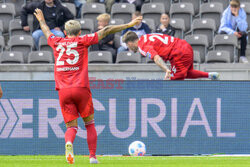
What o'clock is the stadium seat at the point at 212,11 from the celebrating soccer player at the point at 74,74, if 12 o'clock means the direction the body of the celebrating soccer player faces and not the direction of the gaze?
The stadium seat is roughly at 1 o'clock from the celebrating soccer player.

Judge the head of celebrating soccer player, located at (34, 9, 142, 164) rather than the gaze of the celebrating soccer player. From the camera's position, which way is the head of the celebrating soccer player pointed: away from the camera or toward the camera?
away from the camera

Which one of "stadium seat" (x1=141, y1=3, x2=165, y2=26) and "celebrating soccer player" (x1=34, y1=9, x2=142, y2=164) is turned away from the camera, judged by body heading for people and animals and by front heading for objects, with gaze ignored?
the celebrating soccer player

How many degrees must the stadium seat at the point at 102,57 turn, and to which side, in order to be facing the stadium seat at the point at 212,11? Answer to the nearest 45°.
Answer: approximately 135° to its left

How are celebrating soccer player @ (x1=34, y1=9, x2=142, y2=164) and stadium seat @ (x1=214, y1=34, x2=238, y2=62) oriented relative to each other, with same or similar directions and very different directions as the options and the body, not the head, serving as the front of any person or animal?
very different directions

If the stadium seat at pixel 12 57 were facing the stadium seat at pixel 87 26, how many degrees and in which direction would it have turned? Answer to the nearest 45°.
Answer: approximately 90° to its left

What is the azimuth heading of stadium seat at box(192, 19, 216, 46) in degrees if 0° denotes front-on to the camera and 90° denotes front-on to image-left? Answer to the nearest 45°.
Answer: approximately 0°
